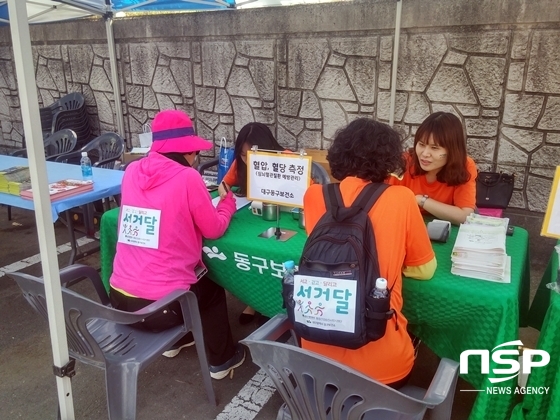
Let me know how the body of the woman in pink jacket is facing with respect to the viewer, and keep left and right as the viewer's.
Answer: facing away from the viewer and to the right of the viewer

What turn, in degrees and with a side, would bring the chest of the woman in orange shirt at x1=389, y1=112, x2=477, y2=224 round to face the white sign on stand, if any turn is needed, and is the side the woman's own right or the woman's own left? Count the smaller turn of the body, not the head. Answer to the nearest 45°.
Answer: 0° — they already face it

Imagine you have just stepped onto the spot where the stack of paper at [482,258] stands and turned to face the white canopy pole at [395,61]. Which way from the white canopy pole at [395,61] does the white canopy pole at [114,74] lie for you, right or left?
left

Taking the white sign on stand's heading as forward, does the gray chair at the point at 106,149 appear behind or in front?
behind

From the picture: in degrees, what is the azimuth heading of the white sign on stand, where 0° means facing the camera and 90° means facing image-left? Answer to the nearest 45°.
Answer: approximately 0°

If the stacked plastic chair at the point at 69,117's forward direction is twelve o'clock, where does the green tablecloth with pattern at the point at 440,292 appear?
The green tablecloth with pattern is roughly at 10 o'clock from the stacked plastic chair.
